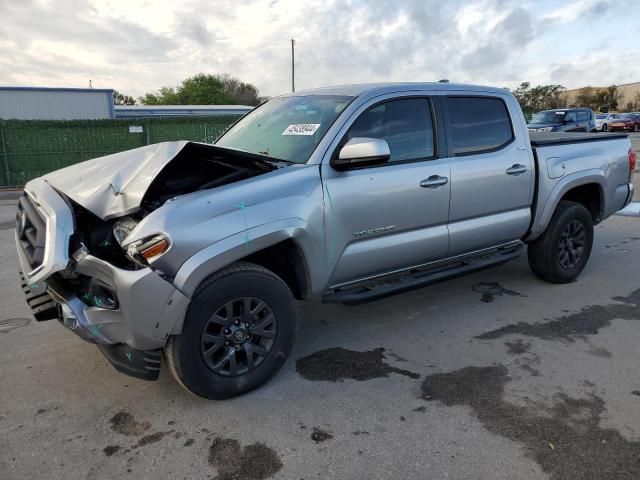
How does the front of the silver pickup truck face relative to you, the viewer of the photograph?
facing the viewer and to the left of the viewer

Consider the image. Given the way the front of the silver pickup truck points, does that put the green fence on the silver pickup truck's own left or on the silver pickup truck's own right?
on the silver pickup truck's own right

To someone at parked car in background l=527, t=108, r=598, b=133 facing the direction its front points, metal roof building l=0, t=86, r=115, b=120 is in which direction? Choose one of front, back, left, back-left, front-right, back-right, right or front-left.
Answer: front-right

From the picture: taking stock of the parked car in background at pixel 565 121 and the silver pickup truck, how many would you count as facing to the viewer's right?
0

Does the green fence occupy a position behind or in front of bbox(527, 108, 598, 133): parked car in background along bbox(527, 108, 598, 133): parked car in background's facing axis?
in front

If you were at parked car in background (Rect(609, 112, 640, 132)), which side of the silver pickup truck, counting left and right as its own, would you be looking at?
back

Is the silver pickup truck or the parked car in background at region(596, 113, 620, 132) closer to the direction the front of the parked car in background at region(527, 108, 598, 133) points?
the silver pickup truck

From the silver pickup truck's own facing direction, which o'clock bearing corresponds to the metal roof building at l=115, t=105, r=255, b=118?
The metal roof building is roughly at 4 o'clock from the silver pickup truck.

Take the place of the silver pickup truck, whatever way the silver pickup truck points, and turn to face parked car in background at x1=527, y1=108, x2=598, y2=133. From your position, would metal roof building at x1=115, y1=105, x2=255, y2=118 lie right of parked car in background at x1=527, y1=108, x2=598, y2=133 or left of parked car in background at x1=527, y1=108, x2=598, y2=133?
left

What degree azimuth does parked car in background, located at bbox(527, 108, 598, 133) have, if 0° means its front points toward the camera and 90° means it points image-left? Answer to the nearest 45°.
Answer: approximately 45°
